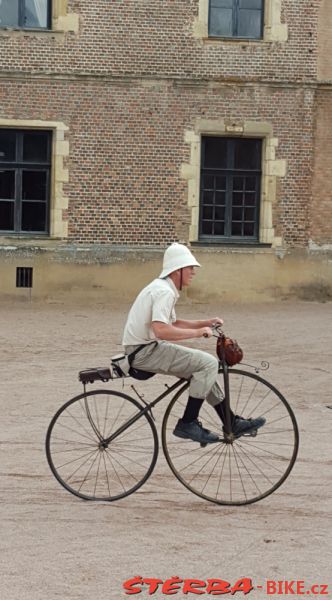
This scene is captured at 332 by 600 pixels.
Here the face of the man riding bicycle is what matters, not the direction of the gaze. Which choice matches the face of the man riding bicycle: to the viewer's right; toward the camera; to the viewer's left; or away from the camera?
to the viewer's right

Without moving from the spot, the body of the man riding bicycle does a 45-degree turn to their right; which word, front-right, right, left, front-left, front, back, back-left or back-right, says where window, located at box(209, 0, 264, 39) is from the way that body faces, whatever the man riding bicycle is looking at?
back-left

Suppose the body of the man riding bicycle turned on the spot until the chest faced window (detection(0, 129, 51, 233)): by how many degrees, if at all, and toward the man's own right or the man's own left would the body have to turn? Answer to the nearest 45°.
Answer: approximately 90° to the man's own left

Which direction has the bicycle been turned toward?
to the viewer's right

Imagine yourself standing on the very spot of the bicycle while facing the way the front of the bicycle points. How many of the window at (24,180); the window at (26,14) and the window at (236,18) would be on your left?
3

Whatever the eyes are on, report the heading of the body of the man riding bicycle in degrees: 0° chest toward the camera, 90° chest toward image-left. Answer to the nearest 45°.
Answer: approximately 270°

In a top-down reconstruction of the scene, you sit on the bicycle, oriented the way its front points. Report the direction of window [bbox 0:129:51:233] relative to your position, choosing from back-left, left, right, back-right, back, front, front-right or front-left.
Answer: left

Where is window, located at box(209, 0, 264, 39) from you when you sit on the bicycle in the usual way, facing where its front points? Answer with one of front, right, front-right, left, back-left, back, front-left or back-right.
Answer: left
